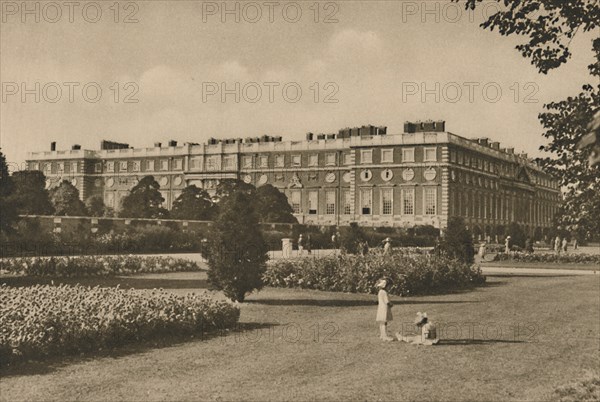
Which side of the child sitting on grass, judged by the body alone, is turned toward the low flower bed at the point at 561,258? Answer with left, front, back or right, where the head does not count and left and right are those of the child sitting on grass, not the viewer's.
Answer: right

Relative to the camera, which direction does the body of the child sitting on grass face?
to the viewer's left

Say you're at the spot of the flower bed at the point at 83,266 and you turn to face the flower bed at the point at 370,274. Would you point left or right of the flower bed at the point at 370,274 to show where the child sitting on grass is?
right

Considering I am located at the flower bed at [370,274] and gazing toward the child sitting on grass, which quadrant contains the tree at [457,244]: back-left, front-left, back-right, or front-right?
back-left

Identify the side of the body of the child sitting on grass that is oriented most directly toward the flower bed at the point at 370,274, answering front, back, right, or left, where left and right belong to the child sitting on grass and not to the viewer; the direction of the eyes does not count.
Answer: right

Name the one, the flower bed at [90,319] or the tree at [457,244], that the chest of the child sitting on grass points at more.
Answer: the flower bed

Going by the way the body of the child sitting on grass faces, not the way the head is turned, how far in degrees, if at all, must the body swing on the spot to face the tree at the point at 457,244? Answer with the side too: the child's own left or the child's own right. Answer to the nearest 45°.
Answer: approximately 90° to the child's own right

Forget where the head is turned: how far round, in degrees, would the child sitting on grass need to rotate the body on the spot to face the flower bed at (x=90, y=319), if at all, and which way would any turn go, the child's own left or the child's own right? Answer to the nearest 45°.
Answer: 0° — they already face it
